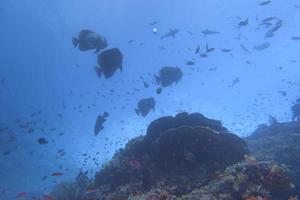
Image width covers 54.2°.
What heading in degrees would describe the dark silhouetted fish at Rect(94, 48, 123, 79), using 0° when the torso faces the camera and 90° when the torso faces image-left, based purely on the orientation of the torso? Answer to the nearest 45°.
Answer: approximately 270°
